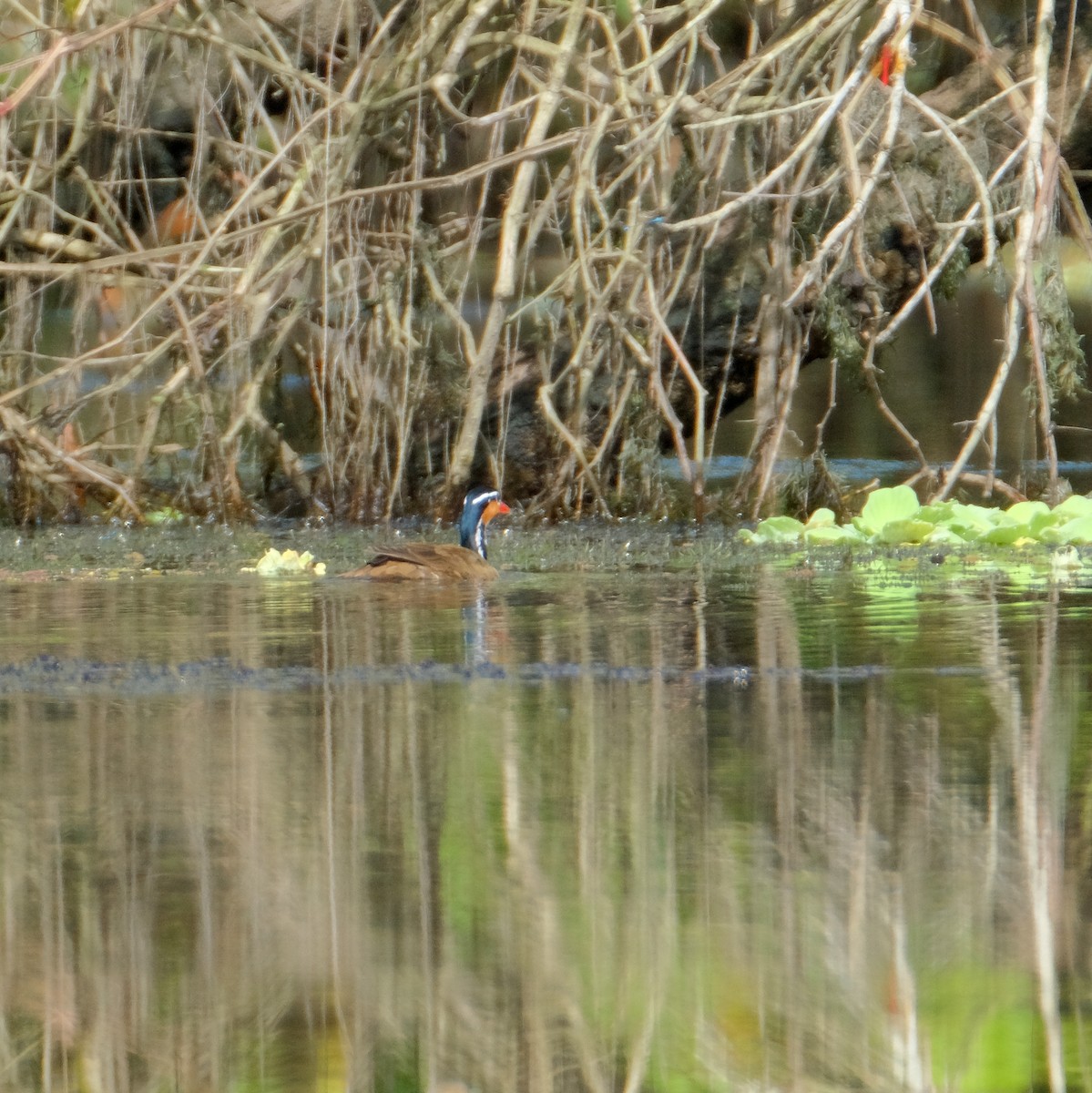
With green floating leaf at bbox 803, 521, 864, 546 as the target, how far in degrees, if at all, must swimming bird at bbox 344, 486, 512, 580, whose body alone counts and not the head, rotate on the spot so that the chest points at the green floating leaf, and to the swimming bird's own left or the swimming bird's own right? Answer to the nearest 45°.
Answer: approximately 45° to the swimming bird's own left

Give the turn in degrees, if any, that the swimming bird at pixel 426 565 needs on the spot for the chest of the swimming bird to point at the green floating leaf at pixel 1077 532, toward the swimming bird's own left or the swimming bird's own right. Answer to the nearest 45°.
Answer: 0° — it already faces it

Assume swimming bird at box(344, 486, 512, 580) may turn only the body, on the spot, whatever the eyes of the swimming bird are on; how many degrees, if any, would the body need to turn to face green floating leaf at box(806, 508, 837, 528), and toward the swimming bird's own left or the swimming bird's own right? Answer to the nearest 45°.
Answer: approximately 45° to the swimming bird's own left

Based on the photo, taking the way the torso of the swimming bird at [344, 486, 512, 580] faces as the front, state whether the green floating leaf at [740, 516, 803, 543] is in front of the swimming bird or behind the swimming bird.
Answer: in front

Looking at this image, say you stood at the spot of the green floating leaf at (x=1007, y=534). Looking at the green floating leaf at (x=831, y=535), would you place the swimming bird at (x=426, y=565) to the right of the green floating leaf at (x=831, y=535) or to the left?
left

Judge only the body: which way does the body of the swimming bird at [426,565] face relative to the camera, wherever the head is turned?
to the viewer's right

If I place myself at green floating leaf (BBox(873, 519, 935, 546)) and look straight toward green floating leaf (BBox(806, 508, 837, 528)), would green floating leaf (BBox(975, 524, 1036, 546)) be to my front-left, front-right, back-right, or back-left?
back-right

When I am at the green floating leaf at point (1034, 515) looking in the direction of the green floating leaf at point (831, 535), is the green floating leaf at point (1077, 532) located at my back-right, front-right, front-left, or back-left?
back-left

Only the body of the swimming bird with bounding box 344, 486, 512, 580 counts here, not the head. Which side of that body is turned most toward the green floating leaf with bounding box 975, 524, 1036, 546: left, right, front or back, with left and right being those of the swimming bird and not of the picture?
front
